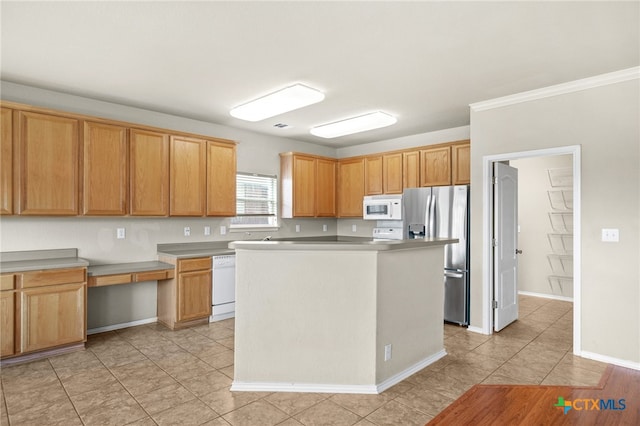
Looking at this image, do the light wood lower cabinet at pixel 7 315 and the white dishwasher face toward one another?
no

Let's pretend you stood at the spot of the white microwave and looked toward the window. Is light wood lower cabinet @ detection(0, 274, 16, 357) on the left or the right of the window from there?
left

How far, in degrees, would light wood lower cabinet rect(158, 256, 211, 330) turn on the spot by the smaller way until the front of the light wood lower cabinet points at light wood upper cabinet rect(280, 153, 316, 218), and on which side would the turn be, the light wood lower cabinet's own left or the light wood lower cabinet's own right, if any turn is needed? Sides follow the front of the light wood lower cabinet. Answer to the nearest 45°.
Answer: approximately 90° to the light wood lower cabinet's own left

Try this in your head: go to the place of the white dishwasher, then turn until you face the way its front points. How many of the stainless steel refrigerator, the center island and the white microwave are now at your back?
0

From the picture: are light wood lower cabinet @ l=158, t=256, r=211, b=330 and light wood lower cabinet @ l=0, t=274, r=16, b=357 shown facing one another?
no

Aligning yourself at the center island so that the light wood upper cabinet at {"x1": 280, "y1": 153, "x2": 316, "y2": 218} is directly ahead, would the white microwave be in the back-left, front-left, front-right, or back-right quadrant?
front-right

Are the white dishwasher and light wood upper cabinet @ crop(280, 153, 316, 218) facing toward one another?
no

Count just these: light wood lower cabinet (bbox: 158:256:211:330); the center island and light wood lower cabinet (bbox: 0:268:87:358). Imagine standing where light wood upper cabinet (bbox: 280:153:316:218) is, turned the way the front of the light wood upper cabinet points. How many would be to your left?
0

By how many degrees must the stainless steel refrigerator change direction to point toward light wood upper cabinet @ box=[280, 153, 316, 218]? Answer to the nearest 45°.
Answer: approximately 45° to its right

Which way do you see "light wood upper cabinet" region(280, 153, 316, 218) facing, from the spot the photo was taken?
facing the viewer and to the right of the viewer

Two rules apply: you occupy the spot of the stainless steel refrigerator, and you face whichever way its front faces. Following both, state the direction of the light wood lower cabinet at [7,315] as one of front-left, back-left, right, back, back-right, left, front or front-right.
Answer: front

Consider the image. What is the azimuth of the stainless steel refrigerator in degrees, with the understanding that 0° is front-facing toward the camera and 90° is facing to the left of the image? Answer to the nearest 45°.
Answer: approximately 45°

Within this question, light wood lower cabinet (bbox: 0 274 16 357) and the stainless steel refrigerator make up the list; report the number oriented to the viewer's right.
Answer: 0

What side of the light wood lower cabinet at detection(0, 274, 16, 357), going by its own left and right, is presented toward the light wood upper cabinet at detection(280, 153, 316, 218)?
left

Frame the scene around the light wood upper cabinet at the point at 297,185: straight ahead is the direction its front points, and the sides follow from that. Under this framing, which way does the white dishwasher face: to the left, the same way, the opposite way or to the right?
the same way

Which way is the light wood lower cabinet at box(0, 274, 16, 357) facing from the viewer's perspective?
toward the camera

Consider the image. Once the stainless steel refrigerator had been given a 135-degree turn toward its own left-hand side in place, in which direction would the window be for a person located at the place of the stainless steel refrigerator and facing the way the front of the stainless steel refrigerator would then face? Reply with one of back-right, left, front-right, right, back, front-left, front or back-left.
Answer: back
